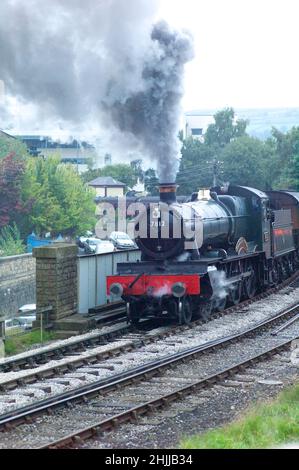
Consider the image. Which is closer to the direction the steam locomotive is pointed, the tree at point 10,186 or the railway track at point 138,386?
the railway track

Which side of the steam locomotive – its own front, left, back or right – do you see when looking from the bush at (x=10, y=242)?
right

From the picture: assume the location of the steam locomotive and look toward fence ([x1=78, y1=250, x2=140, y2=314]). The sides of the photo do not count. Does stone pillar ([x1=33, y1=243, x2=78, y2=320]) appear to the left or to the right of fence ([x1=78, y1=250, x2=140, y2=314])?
left

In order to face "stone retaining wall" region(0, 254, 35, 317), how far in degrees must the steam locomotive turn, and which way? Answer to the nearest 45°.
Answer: approximately 90° to its right

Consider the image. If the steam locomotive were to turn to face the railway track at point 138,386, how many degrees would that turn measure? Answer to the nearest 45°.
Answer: approximately 45° to its left

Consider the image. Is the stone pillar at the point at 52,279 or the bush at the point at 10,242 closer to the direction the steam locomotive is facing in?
the stone pillar

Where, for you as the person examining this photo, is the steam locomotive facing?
facing the viewer and to the left of the viewer

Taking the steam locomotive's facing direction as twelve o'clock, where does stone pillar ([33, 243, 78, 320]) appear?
The stone pillar is roughly at 1 o'clock from the steam locomotive.

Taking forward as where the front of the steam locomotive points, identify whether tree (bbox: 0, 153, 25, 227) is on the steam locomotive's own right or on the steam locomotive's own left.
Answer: on the steam locomotive's own right
